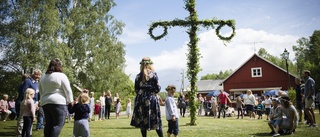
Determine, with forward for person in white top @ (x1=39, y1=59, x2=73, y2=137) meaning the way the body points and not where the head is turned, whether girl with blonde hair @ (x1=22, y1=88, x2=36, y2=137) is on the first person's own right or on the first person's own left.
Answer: on the first person's own left

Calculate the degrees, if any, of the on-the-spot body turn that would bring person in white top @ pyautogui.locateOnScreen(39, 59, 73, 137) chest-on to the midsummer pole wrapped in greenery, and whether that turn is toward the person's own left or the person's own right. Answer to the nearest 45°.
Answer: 0° — they already face it

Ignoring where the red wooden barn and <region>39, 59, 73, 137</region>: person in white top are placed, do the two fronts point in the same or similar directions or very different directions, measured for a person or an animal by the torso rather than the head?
very different directions

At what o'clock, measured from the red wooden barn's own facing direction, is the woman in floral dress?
The woman in floral dress is roughly at 12 o'clock from the red wooden barn.

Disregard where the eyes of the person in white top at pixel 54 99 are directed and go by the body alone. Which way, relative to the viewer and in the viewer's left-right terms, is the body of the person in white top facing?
facing away from the viewer and to the right of the viewer

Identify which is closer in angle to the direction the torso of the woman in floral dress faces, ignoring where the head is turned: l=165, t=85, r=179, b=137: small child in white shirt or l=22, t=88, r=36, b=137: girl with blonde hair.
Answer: the small child in white shirt

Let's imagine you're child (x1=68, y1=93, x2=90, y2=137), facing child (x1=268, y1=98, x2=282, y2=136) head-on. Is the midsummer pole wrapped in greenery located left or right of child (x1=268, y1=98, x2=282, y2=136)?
left

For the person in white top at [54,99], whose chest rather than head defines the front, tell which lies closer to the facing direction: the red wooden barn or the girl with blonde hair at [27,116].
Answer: the red wooden barn
